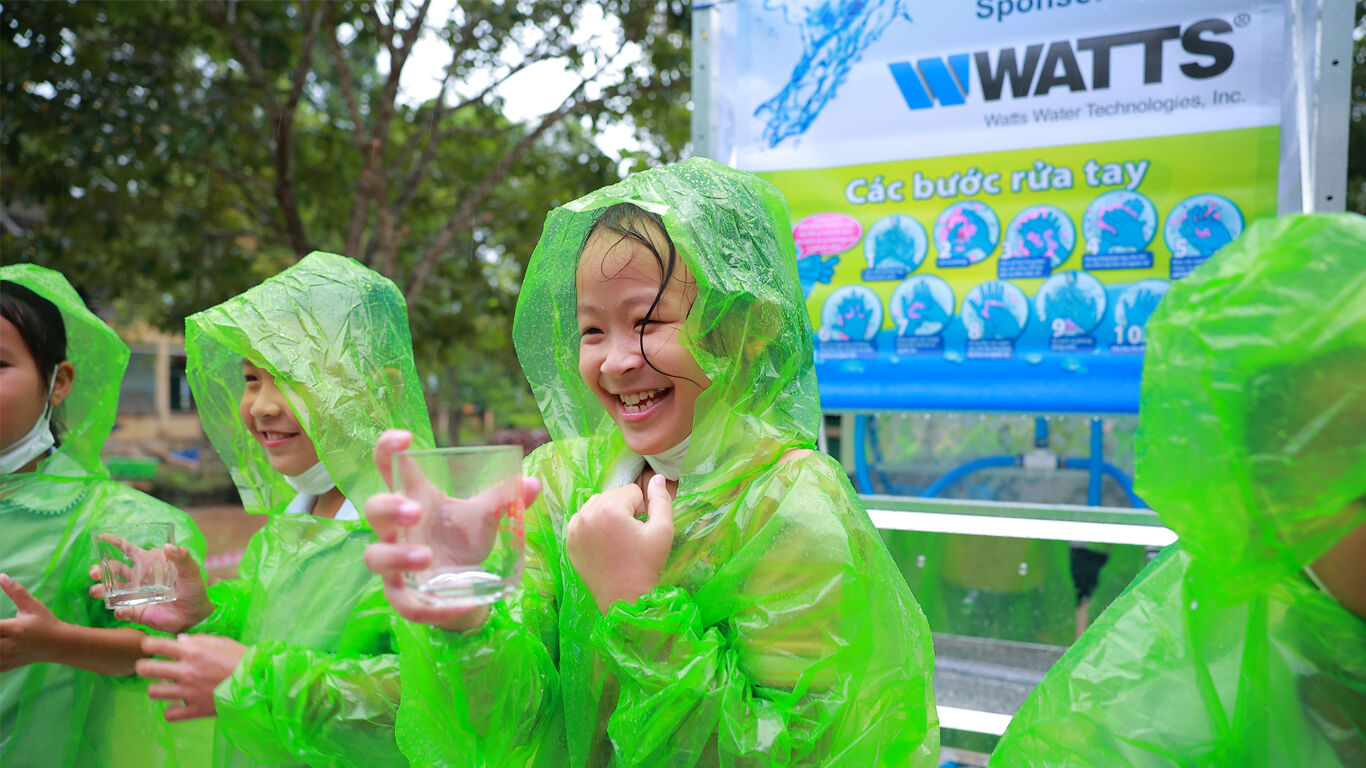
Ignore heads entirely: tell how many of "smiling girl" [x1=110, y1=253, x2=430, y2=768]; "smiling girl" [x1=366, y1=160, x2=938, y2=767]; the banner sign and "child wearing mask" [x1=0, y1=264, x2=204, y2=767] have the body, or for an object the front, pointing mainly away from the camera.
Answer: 0

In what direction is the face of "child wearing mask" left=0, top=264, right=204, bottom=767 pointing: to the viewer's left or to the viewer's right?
to the viewer's left

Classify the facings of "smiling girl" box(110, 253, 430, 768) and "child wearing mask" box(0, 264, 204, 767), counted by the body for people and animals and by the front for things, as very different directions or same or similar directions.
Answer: same or similar directions

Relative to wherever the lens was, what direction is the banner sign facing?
facing the viewer

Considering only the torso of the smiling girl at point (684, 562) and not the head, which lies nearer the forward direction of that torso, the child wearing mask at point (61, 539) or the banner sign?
the child wearing mask

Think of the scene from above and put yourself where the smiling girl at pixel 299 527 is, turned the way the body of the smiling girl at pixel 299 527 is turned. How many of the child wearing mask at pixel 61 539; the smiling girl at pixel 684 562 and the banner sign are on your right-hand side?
1

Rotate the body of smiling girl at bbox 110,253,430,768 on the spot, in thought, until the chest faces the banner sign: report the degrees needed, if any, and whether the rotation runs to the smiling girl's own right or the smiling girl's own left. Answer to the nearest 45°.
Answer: approximately 135° to the smiling girl's own left

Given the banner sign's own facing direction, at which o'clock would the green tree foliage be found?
The green tree foliage is roughly at 4 o'clock from the banner sign.

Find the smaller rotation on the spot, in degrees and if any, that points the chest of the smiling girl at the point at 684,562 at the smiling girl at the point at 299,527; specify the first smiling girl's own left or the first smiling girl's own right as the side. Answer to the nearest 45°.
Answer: approximately 90° to the first smiling girl's own right

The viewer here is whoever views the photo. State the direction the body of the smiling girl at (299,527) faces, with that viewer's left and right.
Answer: facing the viewer and to the left of the viewer

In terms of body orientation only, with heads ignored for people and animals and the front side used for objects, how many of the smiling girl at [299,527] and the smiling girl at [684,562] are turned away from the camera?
0
